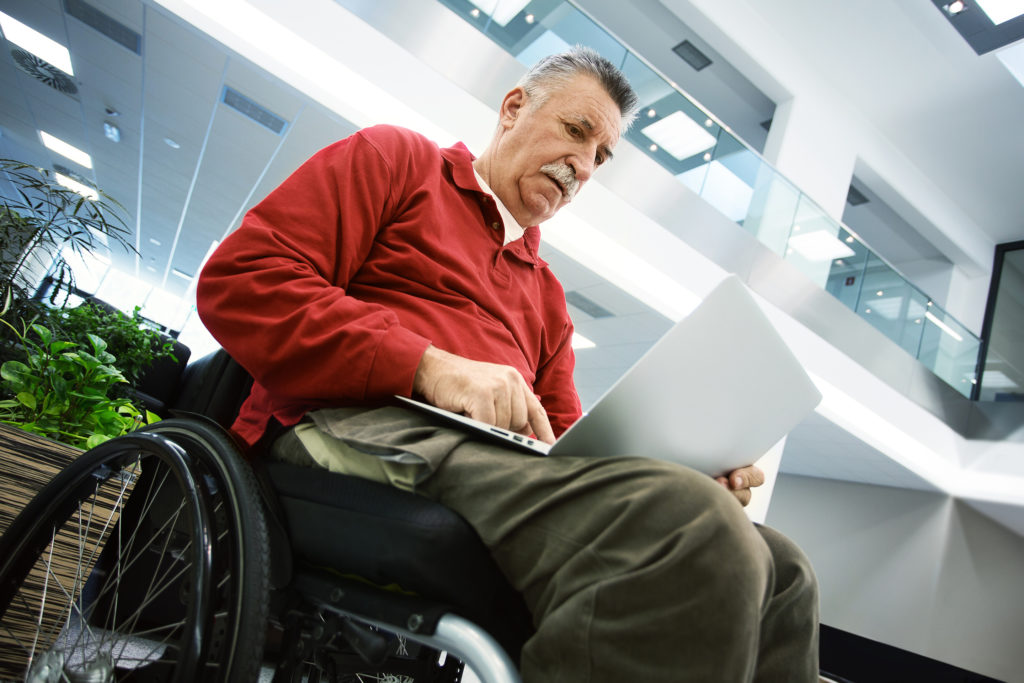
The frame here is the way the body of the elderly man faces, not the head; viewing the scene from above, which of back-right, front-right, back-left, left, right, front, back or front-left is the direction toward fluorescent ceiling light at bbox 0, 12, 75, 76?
back

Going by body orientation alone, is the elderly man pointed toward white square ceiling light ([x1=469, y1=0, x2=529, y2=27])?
no

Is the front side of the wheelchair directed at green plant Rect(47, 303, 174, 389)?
no

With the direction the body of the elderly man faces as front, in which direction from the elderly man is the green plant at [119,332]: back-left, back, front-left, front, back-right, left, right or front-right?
back

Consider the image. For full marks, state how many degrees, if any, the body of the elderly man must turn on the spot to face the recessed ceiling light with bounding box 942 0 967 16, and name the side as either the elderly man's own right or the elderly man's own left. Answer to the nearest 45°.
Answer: approximately 90° to the elderly man's own left

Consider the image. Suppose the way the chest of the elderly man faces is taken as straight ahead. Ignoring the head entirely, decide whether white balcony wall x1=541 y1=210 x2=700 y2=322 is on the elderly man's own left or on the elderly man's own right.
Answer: on the elderly man's own left

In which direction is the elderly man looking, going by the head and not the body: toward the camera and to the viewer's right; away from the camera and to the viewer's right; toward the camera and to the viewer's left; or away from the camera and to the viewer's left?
toward the camera and to the viewer's right

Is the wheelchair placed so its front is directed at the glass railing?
no

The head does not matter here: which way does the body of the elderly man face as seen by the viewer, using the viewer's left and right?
facing the viewer and to the right of the viewer

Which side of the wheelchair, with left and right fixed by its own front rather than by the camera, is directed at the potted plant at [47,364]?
back

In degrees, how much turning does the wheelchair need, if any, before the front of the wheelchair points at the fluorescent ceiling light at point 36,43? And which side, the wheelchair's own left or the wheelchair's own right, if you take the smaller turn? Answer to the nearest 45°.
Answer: approximately 180°
